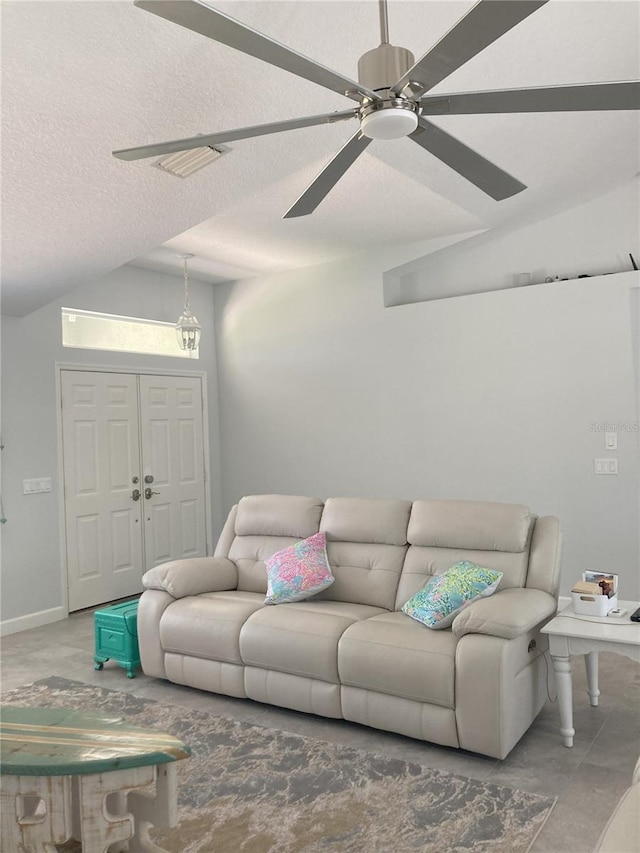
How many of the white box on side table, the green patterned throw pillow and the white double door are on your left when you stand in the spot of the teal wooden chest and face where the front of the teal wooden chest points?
2

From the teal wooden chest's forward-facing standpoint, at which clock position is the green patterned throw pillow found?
The green patterned throw pillow is roughly at 9 o'clock from the teal wooden chest.

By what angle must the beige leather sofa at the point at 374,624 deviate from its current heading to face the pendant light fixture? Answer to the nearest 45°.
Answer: approximately 90° to its right

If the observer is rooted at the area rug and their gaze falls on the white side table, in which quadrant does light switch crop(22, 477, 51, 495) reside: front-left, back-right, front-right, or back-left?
back-left

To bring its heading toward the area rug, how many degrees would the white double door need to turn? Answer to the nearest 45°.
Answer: approximately 45° to its right

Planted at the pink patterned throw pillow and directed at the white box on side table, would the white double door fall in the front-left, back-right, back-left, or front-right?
back-left

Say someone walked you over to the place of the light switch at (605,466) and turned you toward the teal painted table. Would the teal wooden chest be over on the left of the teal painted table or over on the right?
right

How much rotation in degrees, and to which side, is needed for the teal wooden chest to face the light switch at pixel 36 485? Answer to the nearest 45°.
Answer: approximately 90° to its right

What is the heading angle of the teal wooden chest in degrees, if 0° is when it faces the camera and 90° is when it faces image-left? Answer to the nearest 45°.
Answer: approximately 45°

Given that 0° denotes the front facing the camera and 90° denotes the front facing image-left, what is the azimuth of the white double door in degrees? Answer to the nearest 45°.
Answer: approximately 315°

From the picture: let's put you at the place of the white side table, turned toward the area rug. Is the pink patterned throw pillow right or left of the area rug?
right

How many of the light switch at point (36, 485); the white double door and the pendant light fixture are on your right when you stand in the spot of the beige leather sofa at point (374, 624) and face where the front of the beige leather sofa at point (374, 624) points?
3
